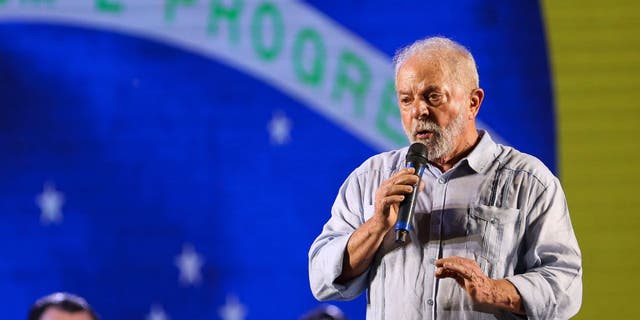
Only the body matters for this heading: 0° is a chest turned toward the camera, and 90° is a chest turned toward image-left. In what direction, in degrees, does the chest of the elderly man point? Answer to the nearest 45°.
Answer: approximately 45°

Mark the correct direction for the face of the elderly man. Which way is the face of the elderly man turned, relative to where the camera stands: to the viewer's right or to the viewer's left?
to the viewer's left
